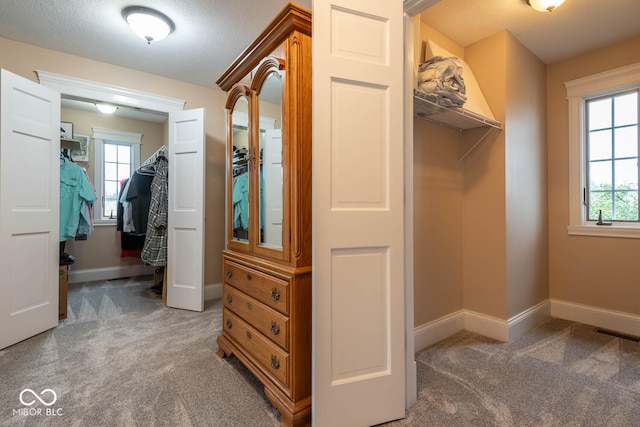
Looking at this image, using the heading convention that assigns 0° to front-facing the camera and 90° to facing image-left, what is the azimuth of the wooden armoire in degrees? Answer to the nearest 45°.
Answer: approximately 45°

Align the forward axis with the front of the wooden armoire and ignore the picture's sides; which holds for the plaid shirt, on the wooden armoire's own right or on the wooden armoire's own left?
on the wooden armoire's own right

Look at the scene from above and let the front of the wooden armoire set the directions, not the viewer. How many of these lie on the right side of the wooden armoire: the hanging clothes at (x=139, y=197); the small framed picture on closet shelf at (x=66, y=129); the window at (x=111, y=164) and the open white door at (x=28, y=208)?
4

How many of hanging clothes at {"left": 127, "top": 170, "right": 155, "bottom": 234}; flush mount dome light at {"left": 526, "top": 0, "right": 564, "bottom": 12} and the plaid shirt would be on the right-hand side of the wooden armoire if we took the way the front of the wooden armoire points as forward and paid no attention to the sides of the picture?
2

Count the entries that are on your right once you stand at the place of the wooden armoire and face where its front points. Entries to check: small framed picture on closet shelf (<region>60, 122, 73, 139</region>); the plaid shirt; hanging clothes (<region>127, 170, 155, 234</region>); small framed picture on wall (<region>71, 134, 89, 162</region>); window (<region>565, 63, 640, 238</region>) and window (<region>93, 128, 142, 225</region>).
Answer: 5

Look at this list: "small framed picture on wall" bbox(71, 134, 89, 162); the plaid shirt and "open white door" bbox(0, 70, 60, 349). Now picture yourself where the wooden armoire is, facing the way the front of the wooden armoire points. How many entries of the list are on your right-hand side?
3

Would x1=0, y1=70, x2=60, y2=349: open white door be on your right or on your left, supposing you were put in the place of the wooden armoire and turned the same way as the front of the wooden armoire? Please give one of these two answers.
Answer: on your right

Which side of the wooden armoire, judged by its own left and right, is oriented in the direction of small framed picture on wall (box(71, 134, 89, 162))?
right

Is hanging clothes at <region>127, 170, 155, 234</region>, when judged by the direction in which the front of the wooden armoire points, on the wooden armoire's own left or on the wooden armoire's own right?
on the wooden armoire's own right

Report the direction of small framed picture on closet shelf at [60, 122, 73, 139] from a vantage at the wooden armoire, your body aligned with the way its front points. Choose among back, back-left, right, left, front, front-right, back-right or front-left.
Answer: right

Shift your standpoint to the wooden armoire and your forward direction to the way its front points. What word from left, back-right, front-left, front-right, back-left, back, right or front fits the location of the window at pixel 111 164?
right
